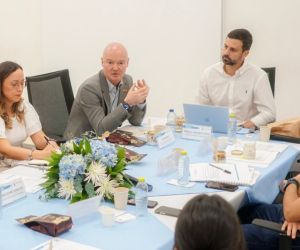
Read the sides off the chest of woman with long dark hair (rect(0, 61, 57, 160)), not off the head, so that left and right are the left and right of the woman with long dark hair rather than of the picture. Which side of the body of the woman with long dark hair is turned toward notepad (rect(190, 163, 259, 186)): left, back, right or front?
front

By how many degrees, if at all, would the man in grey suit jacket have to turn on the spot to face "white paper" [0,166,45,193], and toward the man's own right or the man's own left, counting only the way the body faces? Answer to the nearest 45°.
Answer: approximately 45° to the man's own right

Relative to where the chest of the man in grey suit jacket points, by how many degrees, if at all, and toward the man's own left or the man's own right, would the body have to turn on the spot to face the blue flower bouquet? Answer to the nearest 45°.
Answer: approximately 45° to the man's own right

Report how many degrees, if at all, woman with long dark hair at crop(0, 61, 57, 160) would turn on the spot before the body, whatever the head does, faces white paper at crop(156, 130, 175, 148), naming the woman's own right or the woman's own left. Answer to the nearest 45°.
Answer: approximately 45° to the woman's own left

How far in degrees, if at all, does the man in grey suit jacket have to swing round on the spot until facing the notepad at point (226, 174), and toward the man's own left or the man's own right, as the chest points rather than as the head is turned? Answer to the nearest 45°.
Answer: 0° — they already face it

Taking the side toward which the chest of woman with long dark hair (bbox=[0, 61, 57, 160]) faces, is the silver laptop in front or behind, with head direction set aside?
in front

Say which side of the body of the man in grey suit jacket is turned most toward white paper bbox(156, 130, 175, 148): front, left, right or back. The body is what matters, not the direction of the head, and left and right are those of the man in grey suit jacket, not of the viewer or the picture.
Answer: front

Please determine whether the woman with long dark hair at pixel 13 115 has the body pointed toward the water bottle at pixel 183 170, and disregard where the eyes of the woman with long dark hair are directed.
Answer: yes

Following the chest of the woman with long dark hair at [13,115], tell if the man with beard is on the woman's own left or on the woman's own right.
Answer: on the woman's own left

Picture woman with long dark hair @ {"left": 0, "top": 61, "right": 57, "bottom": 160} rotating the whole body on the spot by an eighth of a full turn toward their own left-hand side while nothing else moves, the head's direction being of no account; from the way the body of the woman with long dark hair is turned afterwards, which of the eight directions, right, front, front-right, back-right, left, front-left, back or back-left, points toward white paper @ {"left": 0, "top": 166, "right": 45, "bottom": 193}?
right

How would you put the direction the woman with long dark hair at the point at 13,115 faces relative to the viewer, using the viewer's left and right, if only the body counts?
facing the viewer and to the right of the viewer

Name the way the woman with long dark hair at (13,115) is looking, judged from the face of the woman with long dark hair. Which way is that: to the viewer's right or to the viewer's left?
to the viewer's right

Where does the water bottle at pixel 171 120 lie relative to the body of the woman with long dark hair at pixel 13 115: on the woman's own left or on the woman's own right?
on the woman's own left

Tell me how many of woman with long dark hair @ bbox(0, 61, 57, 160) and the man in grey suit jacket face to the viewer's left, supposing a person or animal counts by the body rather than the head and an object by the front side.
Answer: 0
